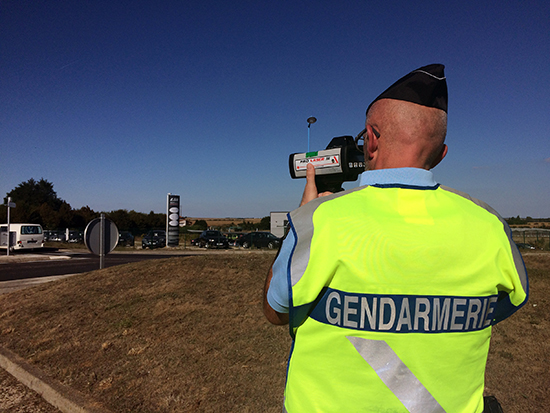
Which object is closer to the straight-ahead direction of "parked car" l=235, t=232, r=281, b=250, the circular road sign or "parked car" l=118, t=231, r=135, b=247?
the parked car

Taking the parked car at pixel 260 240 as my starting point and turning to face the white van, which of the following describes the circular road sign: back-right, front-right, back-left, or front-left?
front-left

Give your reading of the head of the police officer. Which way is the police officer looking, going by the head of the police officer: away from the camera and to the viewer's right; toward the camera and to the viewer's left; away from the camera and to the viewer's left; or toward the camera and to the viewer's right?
away from the camera and to the viewer's left

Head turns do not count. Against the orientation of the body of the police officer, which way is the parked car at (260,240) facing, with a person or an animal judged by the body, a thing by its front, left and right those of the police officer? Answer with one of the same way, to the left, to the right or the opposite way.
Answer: to the left

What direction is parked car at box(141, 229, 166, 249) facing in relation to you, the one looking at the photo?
facing the viewer and to the left of the viewer

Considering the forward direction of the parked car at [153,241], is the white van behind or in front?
in front

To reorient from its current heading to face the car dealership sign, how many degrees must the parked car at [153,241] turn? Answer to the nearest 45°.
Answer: approximately 90° to its left

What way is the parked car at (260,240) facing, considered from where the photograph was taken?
facing to the left of the viewer

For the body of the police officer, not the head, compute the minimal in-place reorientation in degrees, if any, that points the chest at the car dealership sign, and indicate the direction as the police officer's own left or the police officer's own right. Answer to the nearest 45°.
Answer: approximately 45° to the police officer's own left

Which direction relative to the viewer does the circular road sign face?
away from the camera

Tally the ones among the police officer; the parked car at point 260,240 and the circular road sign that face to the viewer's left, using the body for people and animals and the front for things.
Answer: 1

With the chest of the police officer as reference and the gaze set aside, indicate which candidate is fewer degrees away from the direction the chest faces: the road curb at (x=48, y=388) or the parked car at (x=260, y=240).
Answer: the parked car

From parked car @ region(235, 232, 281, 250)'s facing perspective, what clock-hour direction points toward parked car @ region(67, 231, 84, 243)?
parked car @ region(67, 231, 84, 243) is roughly at 1 o'clock from parked car @ region(235, 232, 281, 250).

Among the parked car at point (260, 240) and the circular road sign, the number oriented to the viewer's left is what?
1

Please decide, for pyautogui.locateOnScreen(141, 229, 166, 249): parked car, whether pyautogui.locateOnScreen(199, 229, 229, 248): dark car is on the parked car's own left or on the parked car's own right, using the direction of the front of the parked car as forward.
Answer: on the parked car's own left

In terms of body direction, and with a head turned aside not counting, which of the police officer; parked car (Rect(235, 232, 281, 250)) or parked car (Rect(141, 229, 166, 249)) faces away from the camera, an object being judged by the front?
the police officer

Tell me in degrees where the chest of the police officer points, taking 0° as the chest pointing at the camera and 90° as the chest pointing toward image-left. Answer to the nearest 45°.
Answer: approximately 180°
